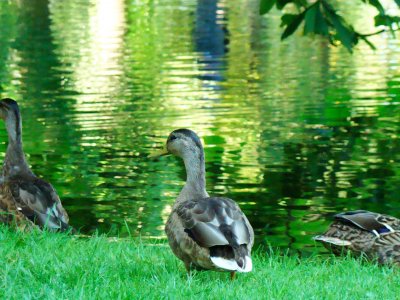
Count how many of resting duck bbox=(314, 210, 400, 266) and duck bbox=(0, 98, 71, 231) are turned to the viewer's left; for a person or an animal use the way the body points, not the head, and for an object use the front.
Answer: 1

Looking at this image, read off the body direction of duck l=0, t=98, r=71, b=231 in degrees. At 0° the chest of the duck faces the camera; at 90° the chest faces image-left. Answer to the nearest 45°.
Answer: approximately 90°

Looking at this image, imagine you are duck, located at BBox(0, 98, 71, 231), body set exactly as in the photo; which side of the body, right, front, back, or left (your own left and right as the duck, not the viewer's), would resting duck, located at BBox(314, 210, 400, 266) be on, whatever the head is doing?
back

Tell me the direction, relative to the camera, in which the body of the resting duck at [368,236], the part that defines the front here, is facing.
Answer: to the viewer's right

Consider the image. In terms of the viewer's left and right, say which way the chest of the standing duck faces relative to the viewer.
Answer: facing away from the viewer and to the left of the viewer

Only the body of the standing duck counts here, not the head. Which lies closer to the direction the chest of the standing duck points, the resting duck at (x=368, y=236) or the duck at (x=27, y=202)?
the duck

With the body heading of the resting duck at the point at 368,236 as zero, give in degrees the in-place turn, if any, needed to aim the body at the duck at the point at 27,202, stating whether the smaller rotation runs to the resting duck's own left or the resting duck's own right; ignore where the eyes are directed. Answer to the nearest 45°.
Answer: approximately 180°

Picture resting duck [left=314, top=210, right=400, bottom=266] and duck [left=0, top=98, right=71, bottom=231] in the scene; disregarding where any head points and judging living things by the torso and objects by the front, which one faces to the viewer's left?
the duck

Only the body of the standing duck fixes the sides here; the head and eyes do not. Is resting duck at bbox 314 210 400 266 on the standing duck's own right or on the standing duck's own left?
on the standing duck's own right
